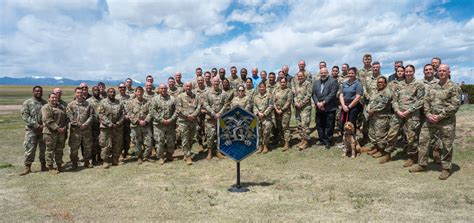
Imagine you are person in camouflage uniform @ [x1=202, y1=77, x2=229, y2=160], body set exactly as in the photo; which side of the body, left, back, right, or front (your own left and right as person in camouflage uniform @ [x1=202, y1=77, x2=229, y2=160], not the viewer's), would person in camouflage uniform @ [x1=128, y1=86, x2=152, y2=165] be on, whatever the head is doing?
right

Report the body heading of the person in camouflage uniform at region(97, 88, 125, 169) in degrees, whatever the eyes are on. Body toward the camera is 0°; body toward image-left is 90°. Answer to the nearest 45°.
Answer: approximately 0°

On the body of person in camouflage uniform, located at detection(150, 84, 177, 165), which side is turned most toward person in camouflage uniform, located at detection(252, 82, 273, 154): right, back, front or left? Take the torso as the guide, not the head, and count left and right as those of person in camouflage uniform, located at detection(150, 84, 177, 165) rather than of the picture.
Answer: left

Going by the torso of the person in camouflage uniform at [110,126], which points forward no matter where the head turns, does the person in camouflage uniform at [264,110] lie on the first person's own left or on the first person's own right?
on the first person's own left

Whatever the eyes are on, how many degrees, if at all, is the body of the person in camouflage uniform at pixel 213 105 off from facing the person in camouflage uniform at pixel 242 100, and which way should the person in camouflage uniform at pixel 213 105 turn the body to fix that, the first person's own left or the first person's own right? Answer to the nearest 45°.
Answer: approximately 90° to the first person's own left
